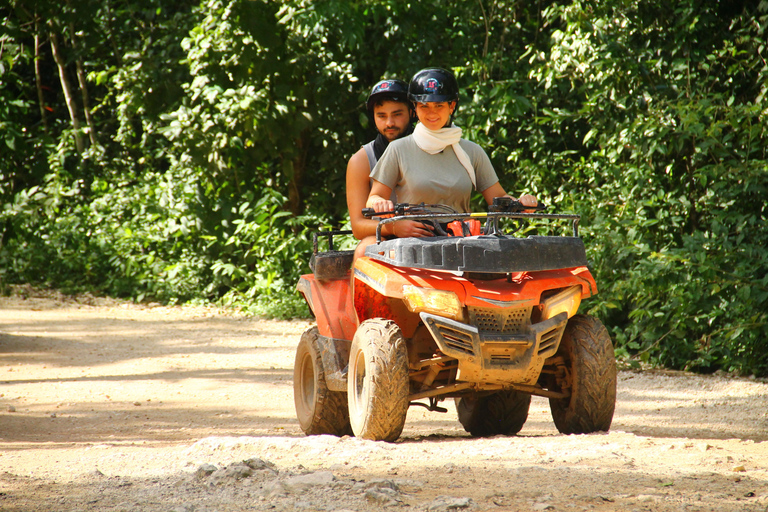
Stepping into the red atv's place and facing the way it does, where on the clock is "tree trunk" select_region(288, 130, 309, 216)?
The tree trunk is roughly at 7 o'clock from the red atv.

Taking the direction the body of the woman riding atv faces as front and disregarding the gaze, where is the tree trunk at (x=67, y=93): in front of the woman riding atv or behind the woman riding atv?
behind

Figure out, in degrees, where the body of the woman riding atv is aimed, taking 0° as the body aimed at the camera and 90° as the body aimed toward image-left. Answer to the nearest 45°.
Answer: approximately 0°

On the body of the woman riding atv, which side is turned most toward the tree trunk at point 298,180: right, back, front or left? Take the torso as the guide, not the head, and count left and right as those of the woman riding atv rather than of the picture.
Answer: back
